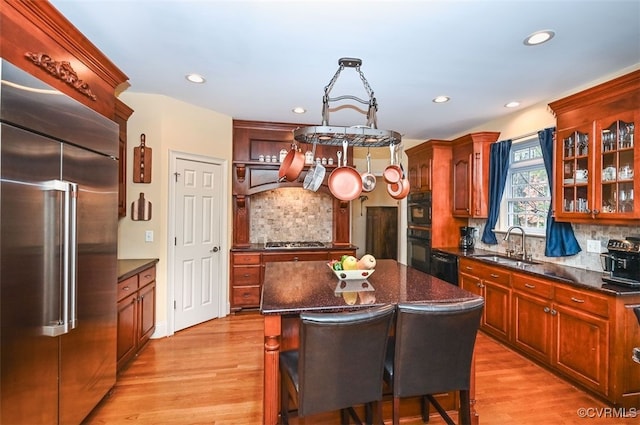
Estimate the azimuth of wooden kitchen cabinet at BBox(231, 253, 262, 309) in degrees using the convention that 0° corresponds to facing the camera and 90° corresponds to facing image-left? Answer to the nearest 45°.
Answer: approximately 0°

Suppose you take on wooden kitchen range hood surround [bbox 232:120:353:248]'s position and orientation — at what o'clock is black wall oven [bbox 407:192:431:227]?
The black wall oven is roughly at 9 o'clock from the wooden kitchen range hood surround.

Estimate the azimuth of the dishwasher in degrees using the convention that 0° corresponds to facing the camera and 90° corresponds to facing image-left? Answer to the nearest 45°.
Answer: approximately 45°

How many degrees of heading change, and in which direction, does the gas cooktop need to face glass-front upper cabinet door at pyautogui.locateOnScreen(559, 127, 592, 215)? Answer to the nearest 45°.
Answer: approximately 45° to its left

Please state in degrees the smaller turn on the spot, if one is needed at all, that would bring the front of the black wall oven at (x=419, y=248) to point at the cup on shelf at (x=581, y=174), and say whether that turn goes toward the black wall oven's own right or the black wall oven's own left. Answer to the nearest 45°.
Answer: approximately 90° to the black wall oven's own left
